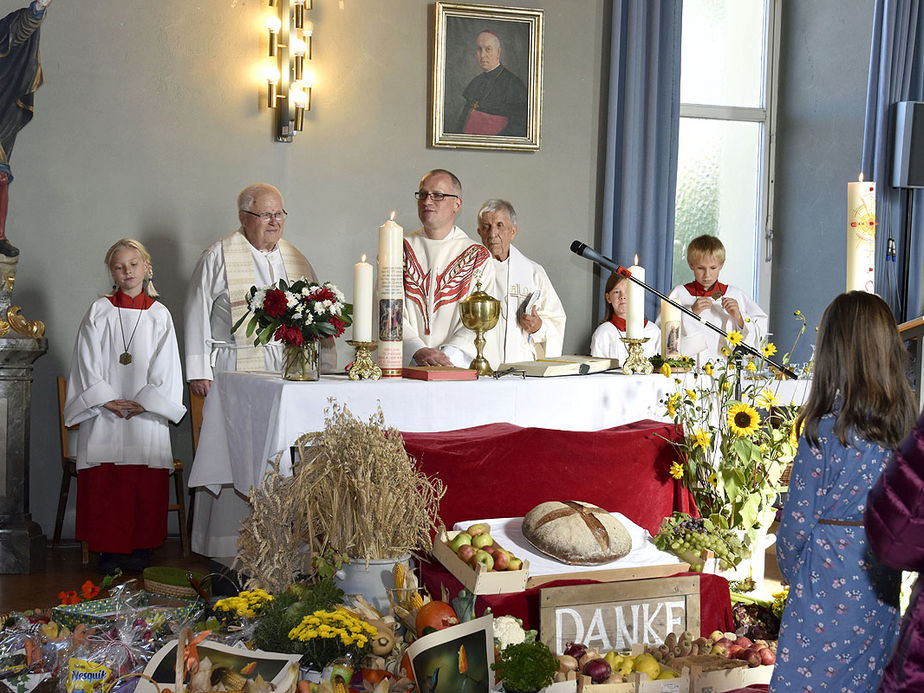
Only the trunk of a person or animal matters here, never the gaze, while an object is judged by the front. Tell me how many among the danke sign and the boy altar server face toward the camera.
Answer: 2

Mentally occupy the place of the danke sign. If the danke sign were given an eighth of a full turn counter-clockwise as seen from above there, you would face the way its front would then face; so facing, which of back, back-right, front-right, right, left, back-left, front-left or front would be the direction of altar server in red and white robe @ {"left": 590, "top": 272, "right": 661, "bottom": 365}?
back-left

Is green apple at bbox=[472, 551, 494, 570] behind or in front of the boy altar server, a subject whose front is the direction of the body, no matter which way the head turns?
in front

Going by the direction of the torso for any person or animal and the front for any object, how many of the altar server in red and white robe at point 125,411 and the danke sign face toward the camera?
2

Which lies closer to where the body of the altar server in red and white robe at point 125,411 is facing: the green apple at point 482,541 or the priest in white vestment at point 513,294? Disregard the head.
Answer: the green apple

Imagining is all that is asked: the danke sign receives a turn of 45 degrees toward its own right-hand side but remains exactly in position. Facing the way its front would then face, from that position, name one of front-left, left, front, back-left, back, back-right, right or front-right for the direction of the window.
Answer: back-right

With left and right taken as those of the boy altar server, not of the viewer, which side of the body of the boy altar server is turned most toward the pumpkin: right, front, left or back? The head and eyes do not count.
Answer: front

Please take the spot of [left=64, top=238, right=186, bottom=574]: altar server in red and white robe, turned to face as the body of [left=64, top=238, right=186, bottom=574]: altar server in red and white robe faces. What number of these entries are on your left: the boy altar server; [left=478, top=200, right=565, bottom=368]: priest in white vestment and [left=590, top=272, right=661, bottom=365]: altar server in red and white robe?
3

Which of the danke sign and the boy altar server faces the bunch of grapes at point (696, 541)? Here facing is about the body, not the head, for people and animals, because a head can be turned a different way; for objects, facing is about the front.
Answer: the boy altar server

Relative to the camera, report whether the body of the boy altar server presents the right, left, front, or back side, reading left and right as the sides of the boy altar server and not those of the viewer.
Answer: front
